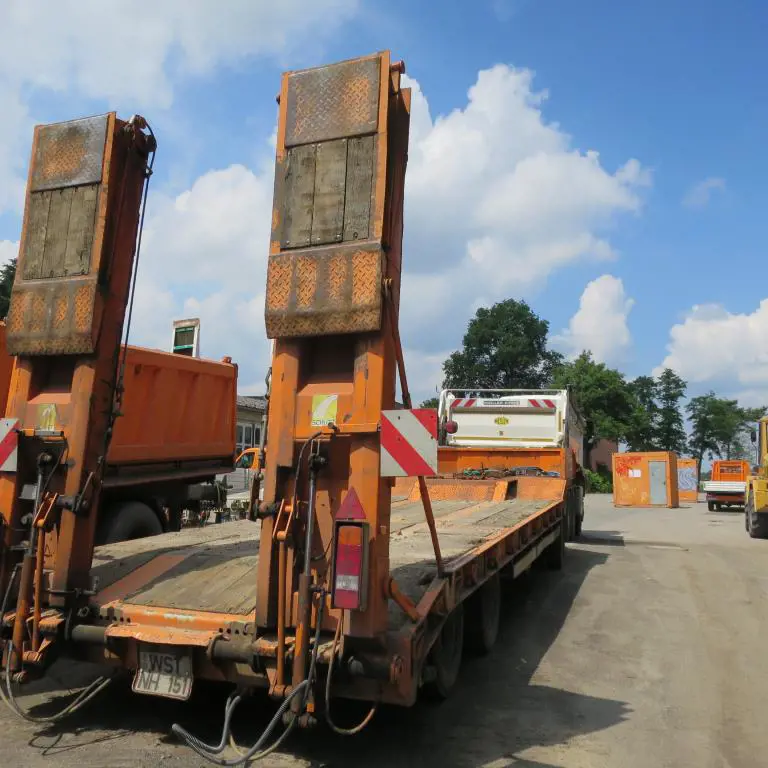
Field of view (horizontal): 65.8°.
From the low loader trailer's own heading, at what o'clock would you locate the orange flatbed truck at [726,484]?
The orange flatbed truck is roughly at 12 o'clock from the low loader trailer.

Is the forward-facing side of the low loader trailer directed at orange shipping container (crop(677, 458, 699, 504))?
yes

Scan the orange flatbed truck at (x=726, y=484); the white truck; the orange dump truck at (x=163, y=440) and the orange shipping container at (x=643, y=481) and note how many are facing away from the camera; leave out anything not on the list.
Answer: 2

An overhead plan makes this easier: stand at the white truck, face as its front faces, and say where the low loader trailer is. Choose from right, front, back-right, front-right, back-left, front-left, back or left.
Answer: back

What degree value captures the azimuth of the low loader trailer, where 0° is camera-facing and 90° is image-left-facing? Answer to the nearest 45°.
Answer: approximately 225°

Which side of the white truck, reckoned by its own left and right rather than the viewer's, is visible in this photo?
back

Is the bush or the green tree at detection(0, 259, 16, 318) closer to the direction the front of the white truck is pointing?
the bush
